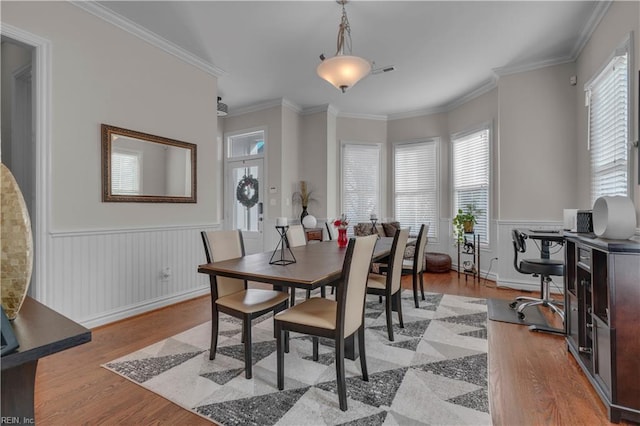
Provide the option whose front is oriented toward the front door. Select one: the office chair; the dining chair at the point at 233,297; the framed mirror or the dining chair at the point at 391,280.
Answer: the dining chair at the point at 391,280

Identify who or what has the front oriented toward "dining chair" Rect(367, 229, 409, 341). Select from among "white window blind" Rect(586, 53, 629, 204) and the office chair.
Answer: the white window blind

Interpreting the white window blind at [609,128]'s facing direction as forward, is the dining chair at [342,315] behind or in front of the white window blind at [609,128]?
in front

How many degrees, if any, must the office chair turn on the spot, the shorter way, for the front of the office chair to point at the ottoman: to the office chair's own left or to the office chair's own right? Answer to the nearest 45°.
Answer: approximately 135° to the office chair's own left

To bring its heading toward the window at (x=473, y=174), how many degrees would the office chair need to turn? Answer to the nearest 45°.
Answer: approximately 135° to its left

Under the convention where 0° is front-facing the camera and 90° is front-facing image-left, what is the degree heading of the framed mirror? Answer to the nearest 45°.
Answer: approximately 315°

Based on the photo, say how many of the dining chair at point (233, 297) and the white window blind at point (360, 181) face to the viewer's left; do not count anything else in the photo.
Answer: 0

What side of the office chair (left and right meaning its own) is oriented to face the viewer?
right

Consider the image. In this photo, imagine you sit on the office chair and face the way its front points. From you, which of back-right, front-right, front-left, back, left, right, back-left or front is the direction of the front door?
back

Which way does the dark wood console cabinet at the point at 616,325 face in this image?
to the viewer's left

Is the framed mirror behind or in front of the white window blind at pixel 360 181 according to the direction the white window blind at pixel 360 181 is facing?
in front
